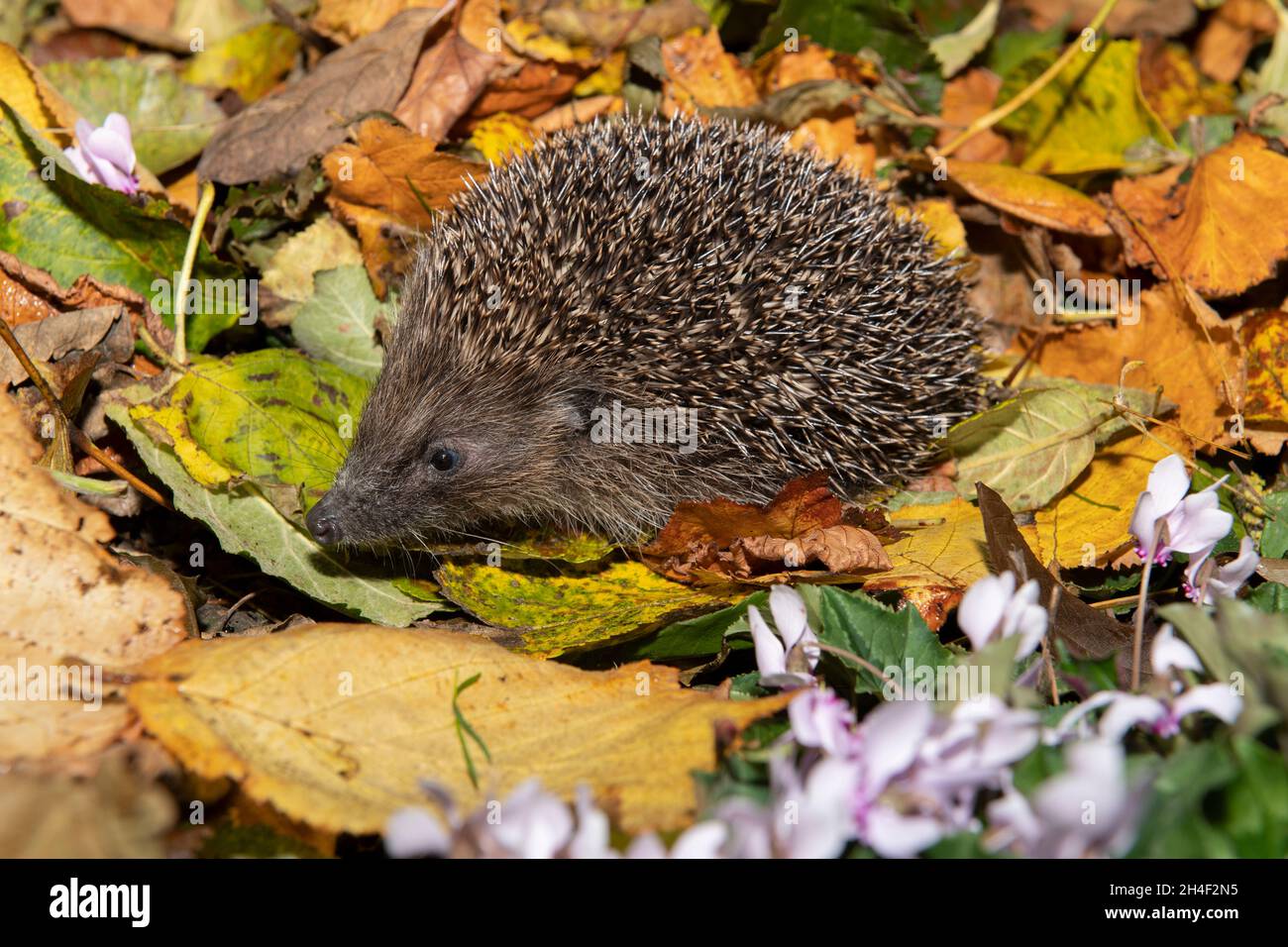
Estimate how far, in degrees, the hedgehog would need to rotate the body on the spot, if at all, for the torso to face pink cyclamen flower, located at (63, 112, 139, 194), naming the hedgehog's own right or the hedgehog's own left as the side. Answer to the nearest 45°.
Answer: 0° — it already faces it

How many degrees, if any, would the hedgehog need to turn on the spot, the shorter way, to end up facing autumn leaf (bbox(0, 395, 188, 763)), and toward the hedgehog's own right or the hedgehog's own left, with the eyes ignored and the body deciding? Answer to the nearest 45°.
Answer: approximately 45° to the hedgehog's own left

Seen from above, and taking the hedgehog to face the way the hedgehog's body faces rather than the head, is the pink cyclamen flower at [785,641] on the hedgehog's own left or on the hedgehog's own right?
on the hedgehog's own left

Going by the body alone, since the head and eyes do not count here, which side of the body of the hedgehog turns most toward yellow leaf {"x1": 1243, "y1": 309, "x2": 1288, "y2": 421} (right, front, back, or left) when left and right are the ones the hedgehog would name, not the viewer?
back

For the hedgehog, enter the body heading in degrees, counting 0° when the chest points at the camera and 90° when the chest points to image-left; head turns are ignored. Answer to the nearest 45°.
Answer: approximately 90°

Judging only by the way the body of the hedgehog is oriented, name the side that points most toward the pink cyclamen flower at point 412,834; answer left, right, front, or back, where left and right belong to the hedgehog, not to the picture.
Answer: left

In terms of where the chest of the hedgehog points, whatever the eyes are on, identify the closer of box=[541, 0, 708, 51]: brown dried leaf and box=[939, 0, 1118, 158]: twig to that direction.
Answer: the brown dried leaf

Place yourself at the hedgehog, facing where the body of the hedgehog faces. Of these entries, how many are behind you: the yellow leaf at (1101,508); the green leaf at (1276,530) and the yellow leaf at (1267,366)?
3

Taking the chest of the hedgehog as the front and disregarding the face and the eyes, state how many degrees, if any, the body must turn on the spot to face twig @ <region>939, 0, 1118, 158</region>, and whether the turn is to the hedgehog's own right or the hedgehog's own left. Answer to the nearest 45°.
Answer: approximately 135° to the hedgehog's own right
